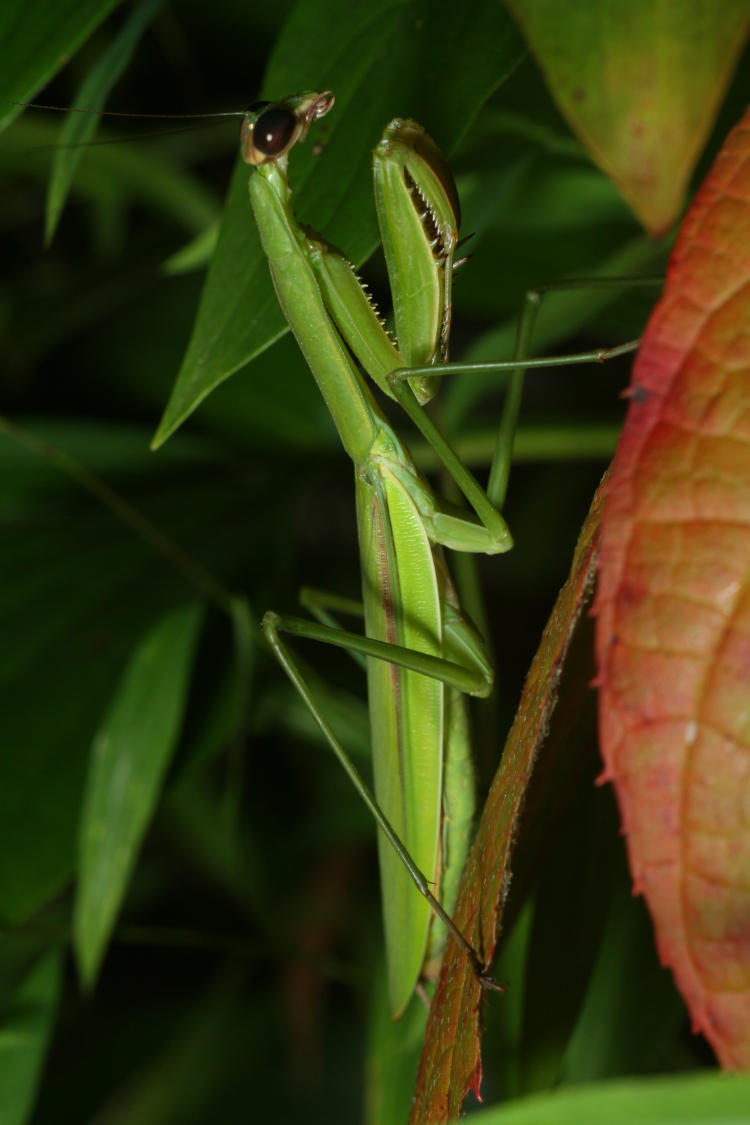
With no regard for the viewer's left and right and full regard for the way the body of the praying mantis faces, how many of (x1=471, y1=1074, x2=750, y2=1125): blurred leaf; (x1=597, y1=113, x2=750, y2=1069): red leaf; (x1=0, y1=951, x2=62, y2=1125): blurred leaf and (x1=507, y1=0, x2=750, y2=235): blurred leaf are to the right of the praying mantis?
3

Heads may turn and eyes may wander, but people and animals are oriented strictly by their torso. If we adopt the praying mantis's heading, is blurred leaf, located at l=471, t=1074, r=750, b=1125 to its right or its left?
on its right

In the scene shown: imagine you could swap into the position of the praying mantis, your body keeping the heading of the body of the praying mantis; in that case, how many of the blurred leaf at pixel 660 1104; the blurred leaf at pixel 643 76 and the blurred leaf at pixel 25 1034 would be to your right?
2
